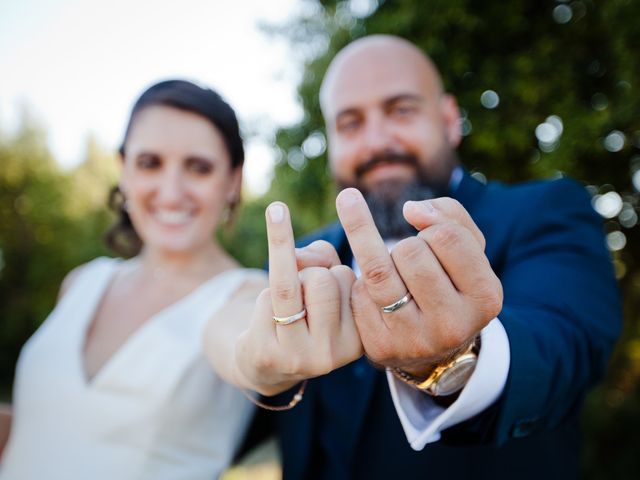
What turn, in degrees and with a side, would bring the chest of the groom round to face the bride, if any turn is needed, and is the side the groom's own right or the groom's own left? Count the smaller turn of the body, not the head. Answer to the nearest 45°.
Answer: approximately 45° to the groom's own right

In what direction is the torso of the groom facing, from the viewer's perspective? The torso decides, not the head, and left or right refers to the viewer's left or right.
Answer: facing the viewer and to the left of the viewer
